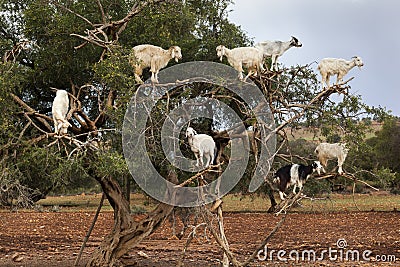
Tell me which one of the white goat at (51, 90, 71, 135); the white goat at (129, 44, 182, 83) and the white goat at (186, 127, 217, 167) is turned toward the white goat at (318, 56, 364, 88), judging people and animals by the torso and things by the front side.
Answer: the white goat at (129, 44, 182, 83)

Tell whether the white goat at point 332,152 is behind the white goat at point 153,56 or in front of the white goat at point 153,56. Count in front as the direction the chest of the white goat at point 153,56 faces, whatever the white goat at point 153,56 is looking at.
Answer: in front

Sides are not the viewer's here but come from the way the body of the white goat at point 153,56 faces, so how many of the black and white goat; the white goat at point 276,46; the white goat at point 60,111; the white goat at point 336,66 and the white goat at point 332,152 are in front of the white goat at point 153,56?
4

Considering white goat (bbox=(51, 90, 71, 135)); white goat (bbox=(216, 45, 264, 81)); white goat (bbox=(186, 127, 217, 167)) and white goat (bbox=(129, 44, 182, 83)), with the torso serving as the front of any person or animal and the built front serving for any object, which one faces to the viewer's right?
white goat (bbox=(129, 44, 182, 83))

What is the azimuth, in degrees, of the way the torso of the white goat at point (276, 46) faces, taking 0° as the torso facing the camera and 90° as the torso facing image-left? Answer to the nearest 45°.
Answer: approximately 270°

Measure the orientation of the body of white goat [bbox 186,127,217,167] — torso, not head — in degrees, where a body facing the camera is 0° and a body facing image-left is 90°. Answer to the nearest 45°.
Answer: approximately 45°

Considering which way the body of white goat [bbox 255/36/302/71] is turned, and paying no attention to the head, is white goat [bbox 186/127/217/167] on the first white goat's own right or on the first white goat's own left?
on the first white goat's own right

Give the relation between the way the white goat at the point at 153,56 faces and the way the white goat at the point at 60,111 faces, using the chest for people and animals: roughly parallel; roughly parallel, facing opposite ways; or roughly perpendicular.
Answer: roughly perpendicular

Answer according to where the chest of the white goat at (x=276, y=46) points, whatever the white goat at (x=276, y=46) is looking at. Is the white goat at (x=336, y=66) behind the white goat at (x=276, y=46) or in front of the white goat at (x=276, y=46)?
in front

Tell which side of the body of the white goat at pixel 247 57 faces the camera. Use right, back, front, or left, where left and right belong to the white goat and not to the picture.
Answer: left
